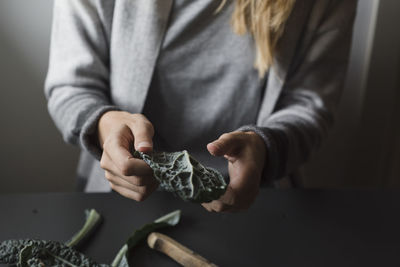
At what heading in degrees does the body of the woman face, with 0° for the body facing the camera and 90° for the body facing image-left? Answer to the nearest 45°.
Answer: approximately 0°
